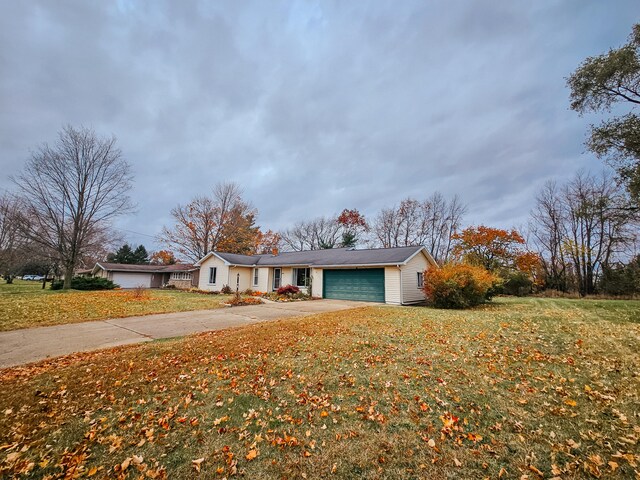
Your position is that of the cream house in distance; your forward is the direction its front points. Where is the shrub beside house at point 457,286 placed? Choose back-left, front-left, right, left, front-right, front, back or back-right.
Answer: left

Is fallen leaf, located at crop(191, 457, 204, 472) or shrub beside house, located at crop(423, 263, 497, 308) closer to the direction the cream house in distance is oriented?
the fallen leaf

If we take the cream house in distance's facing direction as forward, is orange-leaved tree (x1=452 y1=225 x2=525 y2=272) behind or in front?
behind

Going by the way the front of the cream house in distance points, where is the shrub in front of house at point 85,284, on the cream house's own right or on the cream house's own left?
on the cream house's own right

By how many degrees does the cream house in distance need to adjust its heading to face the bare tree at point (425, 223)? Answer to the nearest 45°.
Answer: approximately 180°

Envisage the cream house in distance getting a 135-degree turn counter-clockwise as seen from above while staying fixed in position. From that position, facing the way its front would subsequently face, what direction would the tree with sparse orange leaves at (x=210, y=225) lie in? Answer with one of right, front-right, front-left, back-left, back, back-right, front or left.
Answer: back-left

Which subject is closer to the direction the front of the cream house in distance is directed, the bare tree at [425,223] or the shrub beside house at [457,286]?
the shrub beside house

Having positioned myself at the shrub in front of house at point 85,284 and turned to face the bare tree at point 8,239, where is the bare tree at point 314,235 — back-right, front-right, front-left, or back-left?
back-right

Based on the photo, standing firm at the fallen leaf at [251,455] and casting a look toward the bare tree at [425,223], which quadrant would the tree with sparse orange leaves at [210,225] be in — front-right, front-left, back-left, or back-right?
front-left

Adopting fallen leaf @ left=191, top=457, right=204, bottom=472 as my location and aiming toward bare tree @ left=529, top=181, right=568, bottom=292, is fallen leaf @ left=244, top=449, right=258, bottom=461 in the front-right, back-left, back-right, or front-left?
front-right

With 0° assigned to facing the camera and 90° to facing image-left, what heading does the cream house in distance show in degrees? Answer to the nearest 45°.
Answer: approximately 45°

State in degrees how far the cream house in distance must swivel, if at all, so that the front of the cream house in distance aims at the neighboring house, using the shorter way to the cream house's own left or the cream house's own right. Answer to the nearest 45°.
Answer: approximately 90° to the cream house's own right

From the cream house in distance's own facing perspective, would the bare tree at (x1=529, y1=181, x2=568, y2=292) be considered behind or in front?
behind

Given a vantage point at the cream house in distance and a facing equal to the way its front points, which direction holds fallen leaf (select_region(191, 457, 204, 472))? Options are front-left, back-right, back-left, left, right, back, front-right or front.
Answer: front-left
